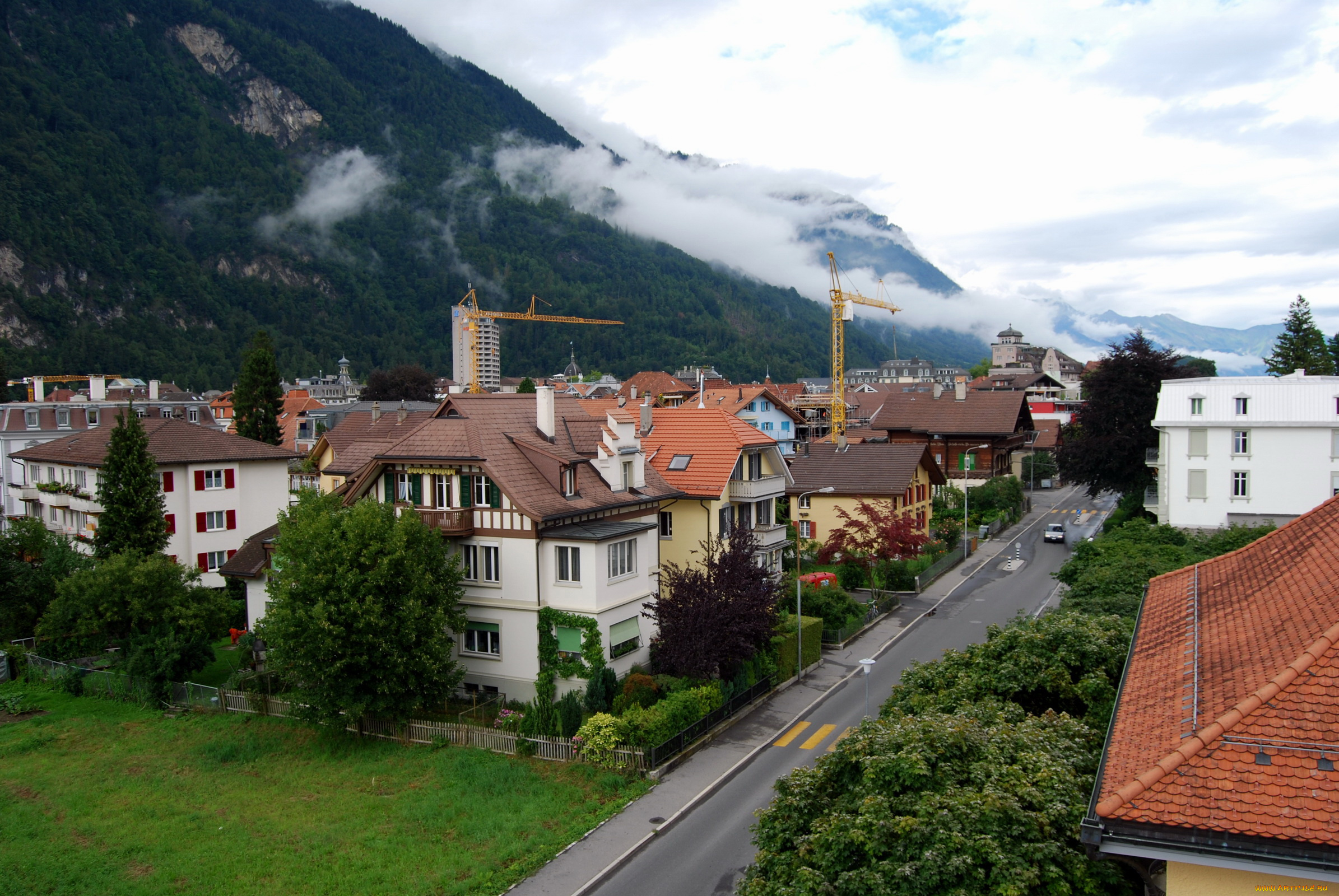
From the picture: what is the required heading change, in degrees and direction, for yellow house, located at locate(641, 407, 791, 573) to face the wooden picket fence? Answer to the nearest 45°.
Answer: approximately 90° to its right

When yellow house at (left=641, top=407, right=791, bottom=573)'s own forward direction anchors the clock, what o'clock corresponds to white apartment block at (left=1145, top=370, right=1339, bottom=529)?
The white apartment block is roughly at 10 o'clock from the yellow house.

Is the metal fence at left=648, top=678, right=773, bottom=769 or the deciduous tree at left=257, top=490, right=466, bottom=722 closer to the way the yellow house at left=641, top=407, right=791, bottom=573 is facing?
the metal fence

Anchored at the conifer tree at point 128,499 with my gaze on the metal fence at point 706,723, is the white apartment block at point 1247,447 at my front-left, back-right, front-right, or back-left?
front-left

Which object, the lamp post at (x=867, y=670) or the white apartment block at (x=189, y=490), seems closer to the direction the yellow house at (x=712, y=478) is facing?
the lamp post

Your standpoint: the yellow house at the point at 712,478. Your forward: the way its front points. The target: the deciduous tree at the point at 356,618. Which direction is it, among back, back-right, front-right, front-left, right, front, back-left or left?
right

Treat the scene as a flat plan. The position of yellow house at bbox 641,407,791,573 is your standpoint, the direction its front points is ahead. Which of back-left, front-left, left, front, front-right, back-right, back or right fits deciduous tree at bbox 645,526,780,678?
front-right

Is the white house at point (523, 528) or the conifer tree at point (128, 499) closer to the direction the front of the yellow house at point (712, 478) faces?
the white house

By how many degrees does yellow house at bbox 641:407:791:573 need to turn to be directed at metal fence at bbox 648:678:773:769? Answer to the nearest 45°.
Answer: approximately 45° to its right

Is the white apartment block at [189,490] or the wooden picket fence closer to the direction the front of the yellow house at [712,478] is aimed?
the wooden picket fence

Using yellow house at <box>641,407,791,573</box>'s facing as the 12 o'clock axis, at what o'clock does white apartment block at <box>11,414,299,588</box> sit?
The white apartment block is roughly at 5 o'clock from the yellow house.

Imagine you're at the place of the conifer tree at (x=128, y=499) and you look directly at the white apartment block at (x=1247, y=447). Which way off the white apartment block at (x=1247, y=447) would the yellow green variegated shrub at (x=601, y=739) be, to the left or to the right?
right

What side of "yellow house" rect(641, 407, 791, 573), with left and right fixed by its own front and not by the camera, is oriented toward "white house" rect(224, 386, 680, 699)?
right

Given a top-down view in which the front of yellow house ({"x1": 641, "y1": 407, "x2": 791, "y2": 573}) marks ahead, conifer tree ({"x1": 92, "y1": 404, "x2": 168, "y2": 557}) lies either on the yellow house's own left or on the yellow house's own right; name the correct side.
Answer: on the yellow house's own right

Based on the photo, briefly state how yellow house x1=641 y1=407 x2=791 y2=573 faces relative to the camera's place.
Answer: facing the viewer and to the right of the viewer

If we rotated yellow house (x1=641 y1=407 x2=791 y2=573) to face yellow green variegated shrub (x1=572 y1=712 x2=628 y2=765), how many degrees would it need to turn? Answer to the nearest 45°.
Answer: approximately 45° to its right
